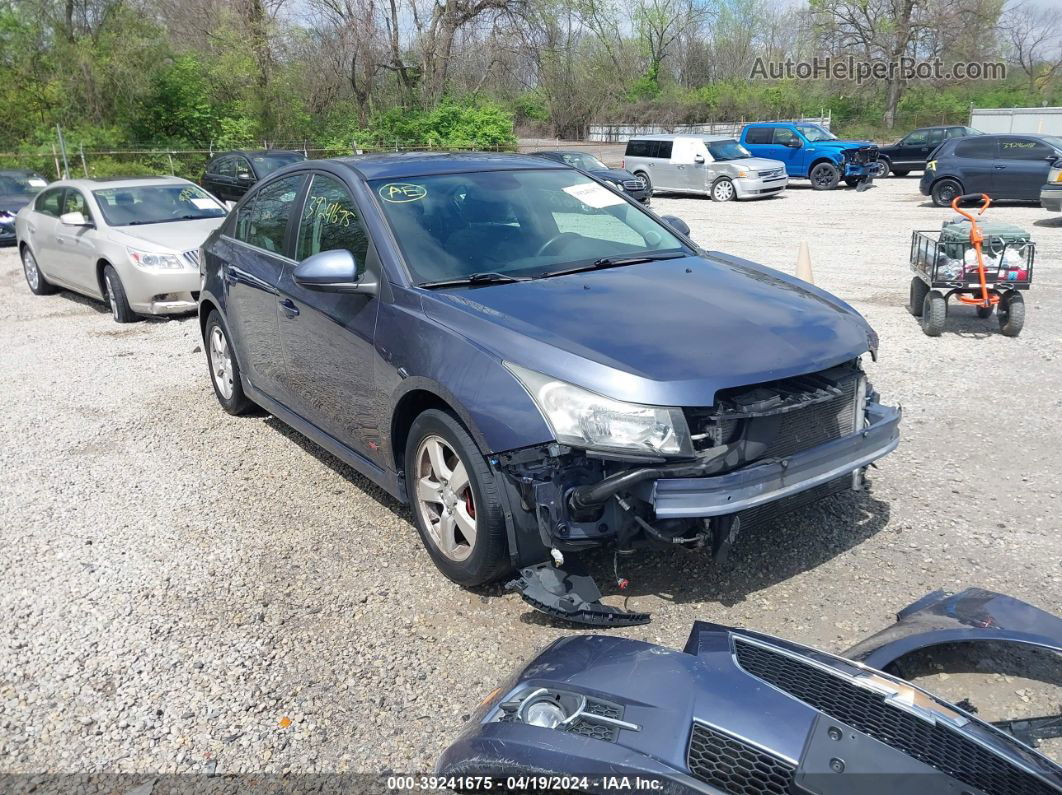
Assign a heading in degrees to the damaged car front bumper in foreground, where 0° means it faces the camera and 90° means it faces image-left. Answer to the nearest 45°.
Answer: approximately 45°

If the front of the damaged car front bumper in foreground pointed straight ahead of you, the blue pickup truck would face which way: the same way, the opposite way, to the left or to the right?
to the left

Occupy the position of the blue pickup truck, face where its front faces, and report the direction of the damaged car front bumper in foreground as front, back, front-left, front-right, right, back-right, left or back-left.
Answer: front-right

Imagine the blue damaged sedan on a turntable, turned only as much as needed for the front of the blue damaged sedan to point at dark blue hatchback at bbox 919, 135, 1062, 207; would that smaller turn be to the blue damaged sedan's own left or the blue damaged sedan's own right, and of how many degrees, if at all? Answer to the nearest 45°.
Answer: approximately 90° to the blue damaged sedan's own left

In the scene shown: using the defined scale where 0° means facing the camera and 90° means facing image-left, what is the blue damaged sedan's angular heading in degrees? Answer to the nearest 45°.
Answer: approximately 315°

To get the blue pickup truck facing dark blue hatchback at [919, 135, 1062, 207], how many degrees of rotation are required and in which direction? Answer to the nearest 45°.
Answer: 0° — it already faces it

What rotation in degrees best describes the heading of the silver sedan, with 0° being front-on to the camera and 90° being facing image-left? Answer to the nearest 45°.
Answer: approximately 315°

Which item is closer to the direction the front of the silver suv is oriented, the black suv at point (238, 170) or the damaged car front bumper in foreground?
the damaged car front bumper in foreground

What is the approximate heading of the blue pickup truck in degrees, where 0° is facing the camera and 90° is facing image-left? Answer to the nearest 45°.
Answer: approximately 315°
